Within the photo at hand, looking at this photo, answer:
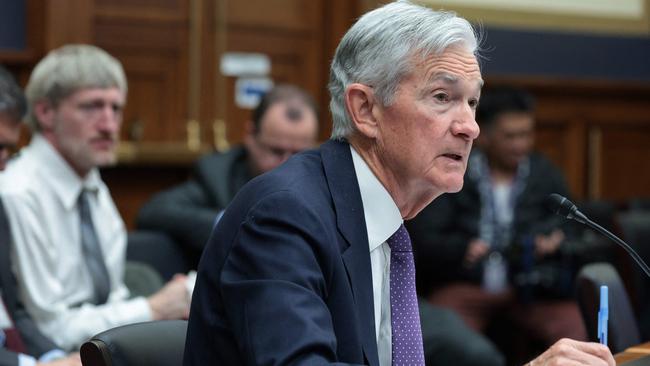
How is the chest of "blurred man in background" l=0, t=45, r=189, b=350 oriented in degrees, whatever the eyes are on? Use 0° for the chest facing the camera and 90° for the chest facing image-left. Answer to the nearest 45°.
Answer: approximately 315°

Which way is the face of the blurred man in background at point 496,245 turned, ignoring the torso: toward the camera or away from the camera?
toward the camera

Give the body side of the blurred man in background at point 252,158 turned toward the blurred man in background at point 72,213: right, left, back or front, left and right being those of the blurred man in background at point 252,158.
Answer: right

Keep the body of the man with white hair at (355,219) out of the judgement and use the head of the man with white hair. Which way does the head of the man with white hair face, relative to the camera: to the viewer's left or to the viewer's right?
to the viewer's right

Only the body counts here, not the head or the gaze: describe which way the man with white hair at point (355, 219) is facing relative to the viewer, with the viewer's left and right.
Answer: facing the viewer and to the right of the viewer

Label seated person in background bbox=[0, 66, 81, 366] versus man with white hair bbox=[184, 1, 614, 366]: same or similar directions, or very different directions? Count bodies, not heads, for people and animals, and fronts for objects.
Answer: same or similar directions

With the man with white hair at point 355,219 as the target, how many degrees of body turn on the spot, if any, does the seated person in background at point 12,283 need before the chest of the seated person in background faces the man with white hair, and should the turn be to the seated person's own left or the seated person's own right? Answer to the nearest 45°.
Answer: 0° — they already face them

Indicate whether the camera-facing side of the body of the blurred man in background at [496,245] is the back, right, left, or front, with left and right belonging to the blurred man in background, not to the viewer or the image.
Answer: front

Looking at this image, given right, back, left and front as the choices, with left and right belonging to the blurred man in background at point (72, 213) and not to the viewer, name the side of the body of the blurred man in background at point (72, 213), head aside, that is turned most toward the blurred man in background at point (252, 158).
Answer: left

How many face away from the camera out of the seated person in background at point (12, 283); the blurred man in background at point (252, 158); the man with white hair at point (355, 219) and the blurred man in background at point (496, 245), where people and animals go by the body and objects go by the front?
0

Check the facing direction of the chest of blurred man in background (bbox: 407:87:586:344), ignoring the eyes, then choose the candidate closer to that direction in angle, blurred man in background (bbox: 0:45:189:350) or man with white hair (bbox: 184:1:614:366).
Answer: the man with white hair

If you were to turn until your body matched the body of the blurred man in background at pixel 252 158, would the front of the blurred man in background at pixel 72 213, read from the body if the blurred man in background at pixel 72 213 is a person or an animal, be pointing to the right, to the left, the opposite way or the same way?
the same way

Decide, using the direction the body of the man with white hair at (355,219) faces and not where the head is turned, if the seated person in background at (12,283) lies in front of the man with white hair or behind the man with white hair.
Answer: behind
